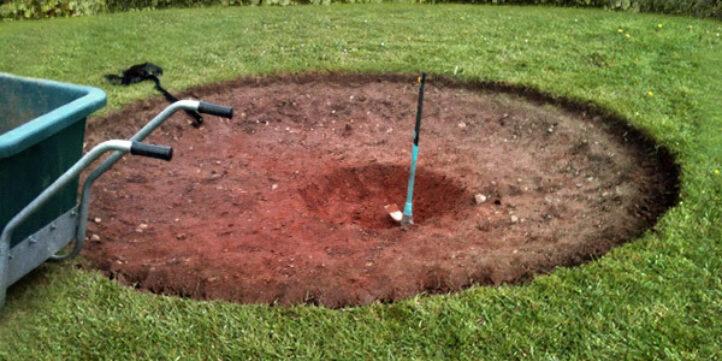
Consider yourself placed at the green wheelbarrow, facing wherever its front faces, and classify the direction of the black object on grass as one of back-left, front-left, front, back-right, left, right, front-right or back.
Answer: front-right

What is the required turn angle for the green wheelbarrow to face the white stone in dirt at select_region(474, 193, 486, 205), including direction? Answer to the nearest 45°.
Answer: approximately 135° to its right

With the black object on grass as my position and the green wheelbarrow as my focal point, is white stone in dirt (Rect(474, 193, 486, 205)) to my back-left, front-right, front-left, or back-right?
front-left

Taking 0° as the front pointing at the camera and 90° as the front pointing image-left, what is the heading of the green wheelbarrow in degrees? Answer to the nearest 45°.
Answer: approximately 135°

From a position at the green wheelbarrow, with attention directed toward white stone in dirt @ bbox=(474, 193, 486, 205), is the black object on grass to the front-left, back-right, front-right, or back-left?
front-left

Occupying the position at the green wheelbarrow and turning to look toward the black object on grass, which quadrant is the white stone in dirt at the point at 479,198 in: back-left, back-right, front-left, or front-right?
front-right

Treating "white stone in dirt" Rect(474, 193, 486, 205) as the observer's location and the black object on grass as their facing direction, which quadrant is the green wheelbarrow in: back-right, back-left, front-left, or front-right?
front-left

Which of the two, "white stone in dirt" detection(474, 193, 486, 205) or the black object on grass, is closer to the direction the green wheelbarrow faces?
the black object on grass
